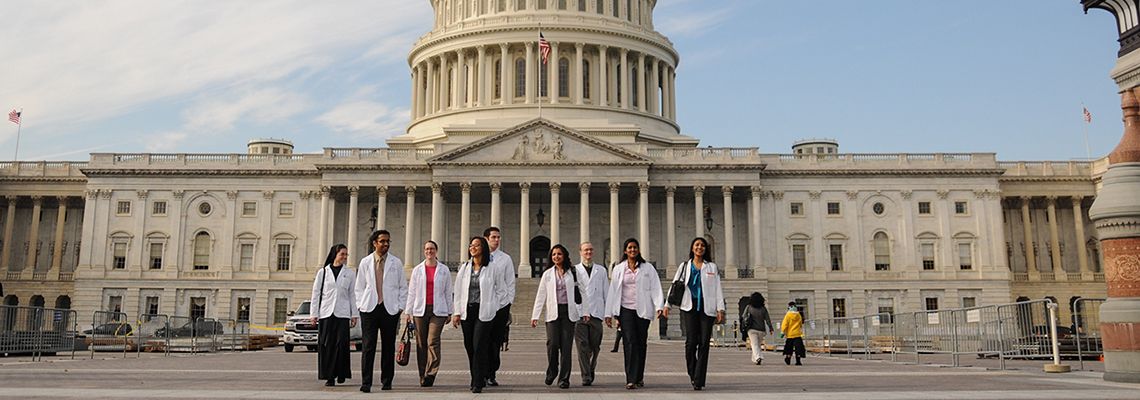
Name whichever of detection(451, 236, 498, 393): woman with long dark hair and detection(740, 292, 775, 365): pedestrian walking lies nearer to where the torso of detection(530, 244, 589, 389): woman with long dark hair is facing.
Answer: the woman with long dark hair

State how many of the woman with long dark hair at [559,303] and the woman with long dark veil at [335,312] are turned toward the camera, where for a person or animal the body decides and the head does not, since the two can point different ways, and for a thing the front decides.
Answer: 2

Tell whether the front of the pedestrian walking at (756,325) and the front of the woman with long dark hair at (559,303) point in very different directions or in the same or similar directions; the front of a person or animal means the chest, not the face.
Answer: very different directions

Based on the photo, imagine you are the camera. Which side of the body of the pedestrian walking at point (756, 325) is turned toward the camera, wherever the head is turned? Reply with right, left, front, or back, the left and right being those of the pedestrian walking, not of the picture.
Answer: back

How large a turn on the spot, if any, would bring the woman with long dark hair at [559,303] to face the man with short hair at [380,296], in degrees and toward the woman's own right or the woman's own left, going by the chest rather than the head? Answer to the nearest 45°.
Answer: approximately 90° to the woman's own right

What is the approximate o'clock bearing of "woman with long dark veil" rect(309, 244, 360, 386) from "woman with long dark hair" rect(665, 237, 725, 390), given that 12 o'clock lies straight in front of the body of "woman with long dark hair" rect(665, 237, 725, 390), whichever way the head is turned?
"woman with long dark veil" rect(309, 244, 360, 386) is roughly at 3 o'clock from "woman with long dark hair" rect(665, 237, 725, 390).

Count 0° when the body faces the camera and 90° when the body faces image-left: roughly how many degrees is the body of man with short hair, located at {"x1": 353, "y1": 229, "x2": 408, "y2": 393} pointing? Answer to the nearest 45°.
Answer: approximately 0°

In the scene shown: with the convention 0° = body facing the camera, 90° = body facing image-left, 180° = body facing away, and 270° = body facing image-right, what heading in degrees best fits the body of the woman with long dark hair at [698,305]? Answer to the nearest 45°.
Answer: approximately 0°
